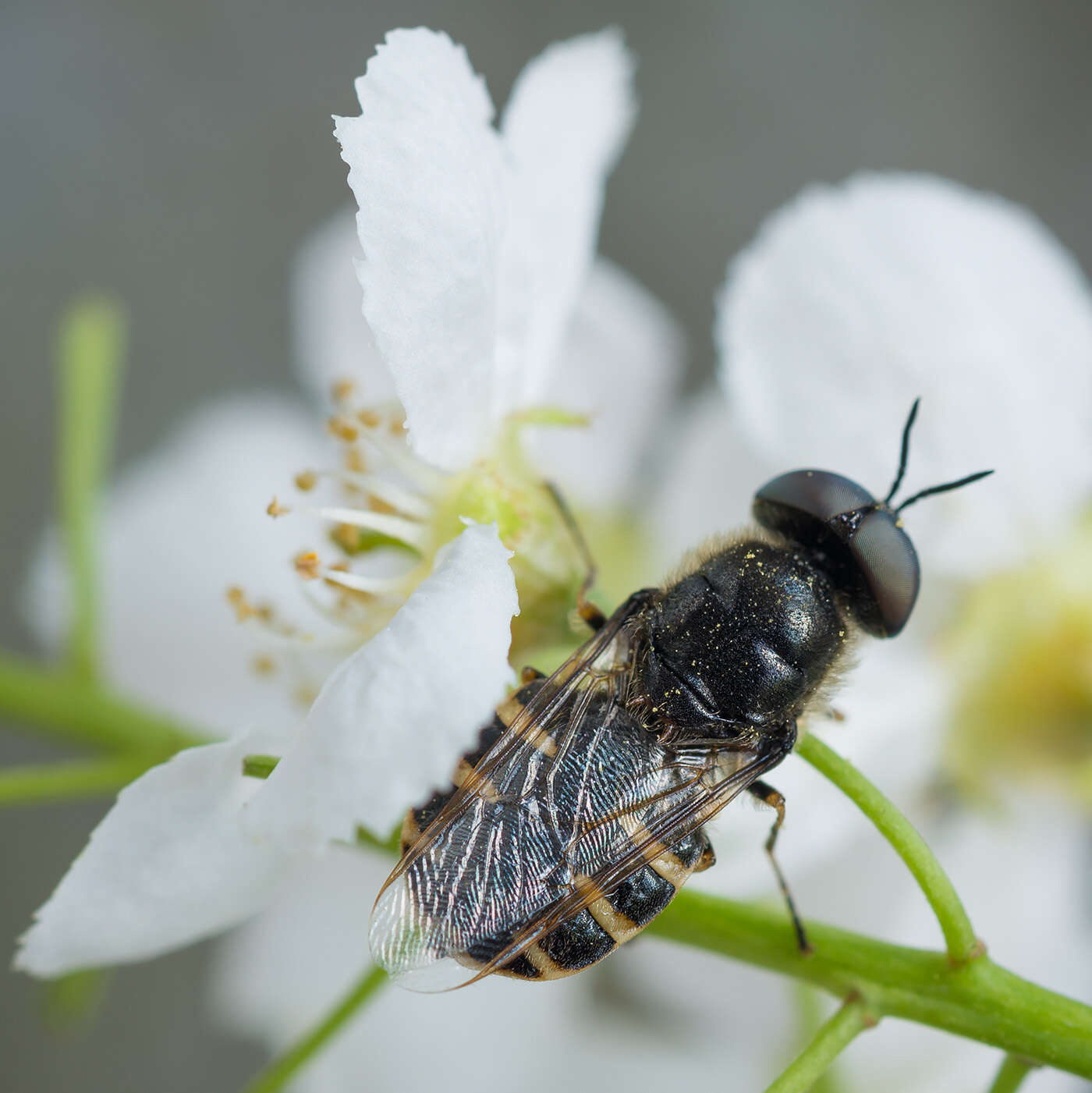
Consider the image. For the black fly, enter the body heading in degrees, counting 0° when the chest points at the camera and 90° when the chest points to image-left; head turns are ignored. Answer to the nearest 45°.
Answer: approximately 225°
